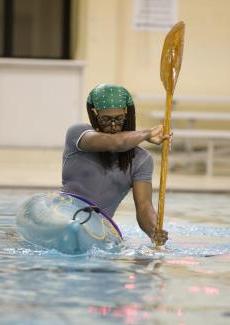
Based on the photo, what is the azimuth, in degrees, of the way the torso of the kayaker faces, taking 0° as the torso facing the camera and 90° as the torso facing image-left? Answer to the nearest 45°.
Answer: approximately 0°
